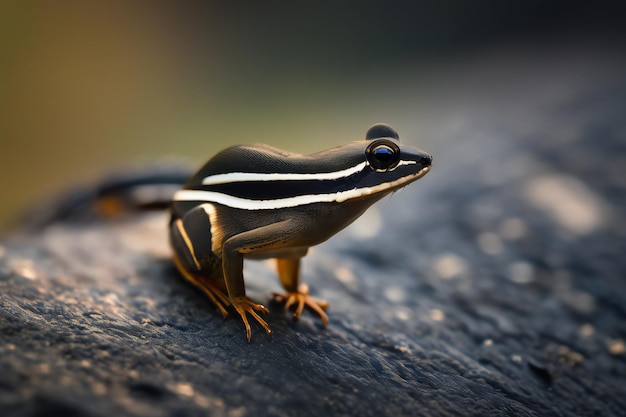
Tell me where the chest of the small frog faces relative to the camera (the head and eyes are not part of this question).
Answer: to the viewer's right
